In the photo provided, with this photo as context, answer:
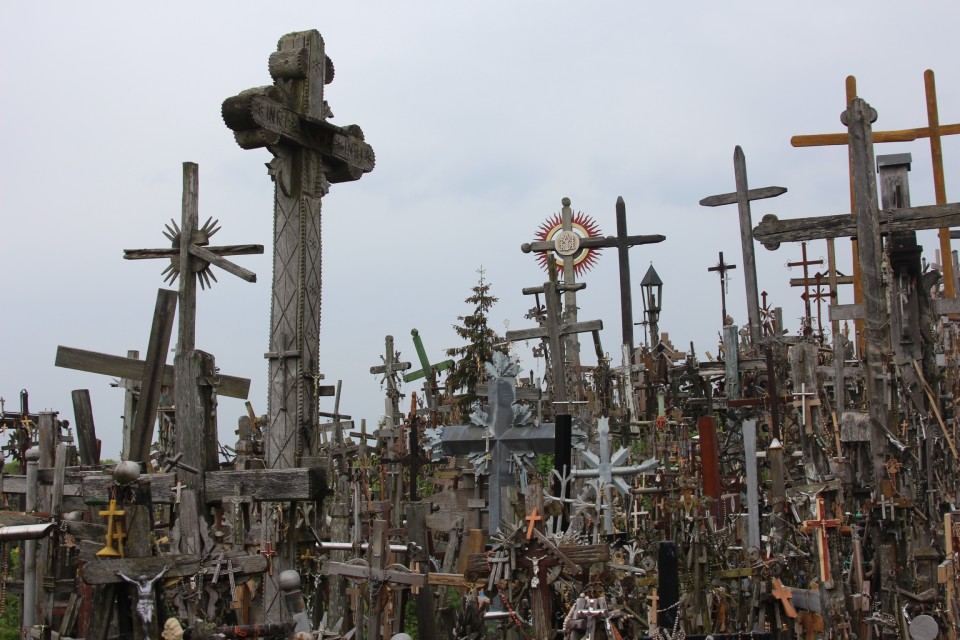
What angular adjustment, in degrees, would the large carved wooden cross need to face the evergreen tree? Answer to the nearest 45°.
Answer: approximately 135° to its left

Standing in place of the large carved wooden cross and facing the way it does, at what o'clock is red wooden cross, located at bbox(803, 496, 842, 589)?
The red wooden cross is roughly at 11 o'clock from the large carved wooden cross.

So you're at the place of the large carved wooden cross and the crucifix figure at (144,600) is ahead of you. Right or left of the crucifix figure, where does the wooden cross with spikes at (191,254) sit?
right

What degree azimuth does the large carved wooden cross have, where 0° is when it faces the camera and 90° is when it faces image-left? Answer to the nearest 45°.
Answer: approximately 315°

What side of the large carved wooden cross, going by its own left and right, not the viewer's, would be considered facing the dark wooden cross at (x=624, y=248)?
left

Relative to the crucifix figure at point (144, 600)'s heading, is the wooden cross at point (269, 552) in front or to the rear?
to the rear

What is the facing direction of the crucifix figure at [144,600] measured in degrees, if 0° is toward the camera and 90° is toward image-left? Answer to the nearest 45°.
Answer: approximately 0°

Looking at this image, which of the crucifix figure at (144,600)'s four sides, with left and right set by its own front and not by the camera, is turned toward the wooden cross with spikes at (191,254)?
back

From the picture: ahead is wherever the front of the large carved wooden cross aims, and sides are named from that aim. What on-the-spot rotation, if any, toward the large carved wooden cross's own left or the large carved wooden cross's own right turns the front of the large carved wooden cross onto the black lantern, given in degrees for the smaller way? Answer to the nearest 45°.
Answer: approximately 90° to the large carved wooden cross's own left

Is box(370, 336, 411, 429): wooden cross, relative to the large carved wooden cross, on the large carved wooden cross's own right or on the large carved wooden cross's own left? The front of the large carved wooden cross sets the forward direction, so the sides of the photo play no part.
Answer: on the large carved wooden cross's own left

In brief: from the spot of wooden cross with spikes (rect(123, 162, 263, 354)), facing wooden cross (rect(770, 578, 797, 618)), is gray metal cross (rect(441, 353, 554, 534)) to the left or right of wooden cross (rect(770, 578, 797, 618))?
left

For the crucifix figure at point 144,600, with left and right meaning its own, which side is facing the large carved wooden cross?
back

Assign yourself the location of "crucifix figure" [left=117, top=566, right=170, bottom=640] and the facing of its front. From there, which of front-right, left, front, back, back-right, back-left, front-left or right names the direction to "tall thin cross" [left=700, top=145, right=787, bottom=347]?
back-left

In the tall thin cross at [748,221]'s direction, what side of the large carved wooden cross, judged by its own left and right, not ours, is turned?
left

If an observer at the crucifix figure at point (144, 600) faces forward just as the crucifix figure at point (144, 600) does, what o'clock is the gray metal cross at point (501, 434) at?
The gray metal cross is roughly at 7 o'clock from the crucifix figure.

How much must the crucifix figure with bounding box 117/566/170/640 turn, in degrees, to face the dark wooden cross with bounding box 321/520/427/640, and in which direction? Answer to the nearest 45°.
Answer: approximately 135° to its left

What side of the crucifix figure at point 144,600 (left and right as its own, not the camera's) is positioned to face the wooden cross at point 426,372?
back
